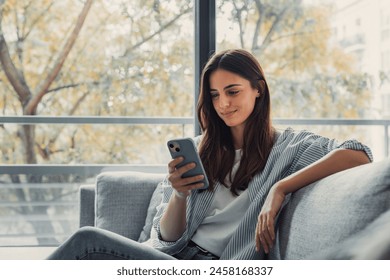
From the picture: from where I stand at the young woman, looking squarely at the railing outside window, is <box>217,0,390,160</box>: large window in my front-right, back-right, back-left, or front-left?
front-right

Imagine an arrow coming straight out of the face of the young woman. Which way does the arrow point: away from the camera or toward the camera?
toward the camera

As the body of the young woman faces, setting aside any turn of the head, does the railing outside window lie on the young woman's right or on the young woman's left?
on the young woman's right

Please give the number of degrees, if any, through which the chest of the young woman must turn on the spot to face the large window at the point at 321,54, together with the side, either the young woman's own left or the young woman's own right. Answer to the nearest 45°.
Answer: approximately 135° to the young woman's own right

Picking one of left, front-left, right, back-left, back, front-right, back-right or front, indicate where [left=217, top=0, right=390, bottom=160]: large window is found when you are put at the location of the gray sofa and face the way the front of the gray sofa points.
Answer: back-right

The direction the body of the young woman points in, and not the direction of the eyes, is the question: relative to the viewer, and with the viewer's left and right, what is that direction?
facing the viewer and to the left of the viewer
